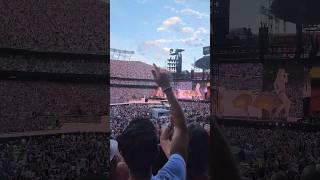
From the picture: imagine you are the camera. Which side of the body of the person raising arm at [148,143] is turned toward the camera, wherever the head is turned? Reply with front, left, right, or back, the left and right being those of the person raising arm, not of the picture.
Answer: back

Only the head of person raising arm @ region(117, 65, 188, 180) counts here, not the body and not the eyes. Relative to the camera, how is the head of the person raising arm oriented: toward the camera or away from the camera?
away from the camera

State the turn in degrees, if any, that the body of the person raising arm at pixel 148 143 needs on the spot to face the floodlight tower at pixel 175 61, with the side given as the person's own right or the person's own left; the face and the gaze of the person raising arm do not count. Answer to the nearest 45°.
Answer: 0° — they already face it
